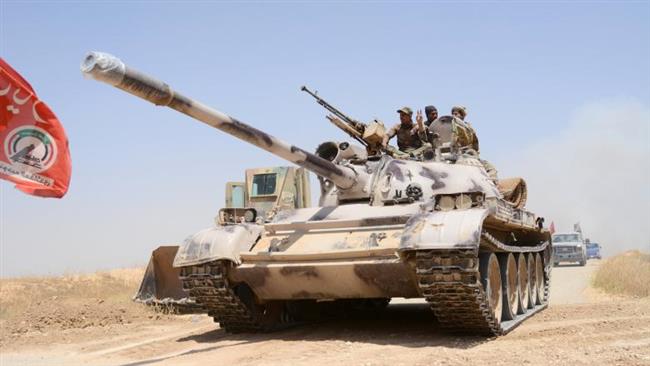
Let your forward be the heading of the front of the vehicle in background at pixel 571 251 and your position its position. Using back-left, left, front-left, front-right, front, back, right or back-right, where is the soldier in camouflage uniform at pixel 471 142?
front

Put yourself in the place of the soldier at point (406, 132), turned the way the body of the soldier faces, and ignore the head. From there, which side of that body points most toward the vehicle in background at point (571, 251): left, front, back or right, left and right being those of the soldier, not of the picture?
back

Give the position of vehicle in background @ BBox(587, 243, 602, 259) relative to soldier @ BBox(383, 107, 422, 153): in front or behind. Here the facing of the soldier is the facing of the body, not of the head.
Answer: behind

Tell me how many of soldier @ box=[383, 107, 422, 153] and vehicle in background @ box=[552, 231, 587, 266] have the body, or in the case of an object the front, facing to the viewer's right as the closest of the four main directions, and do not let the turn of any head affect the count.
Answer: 0

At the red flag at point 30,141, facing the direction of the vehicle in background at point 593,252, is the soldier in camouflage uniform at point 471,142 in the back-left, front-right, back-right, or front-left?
front-right

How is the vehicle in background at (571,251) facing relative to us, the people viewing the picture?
facing the viewer

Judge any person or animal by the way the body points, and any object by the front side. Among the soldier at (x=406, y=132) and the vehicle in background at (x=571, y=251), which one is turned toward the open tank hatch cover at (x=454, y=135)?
the vehicle in background

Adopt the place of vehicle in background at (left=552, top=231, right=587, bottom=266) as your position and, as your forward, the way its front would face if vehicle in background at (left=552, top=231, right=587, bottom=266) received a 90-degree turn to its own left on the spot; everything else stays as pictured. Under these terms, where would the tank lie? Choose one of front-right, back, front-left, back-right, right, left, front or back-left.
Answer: right

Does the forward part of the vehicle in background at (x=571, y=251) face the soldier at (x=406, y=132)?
yes

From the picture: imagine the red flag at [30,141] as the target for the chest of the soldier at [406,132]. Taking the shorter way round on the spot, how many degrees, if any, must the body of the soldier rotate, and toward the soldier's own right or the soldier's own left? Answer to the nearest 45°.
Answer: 0° — they already face it

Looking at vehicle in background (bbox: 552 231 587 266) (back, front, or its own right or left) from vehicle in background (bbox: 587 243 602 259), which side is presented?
back

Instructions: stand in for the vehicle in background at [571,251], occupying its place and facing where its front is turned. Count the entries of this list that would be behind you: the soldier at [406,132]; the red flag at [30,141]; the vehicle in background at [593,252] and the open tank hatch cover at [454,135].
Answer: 1

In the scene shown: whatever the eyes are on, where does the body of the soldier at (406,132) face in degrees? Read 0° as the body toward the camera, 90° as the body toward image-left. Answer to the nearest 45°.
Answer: approximately 45°

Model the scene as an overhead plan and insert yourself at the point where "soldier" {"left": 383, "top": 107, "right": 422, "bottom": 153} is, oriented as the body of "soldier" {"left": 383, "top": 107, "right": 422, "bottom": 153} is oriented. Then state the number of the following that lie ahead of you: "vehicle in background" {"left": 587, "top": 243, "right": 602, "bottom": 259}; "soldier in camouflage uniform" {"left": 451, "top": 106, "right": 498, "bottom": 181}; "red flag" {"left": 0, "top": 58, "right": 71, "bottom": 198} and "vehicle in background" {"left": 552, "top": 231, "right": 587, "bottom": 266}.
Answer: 1
